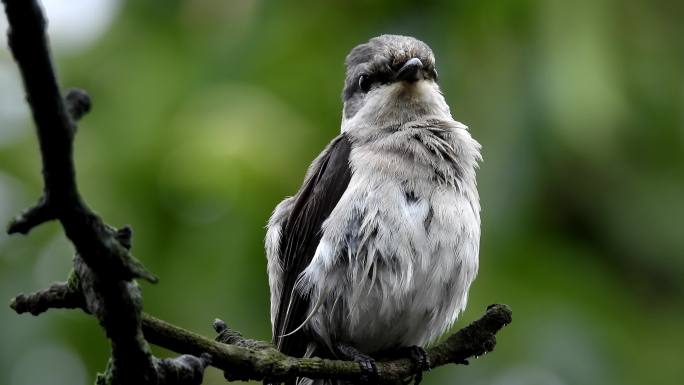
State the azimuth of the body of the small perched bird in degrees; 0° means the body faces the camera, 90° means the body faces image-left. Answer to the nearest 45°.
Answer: approximately 315°
